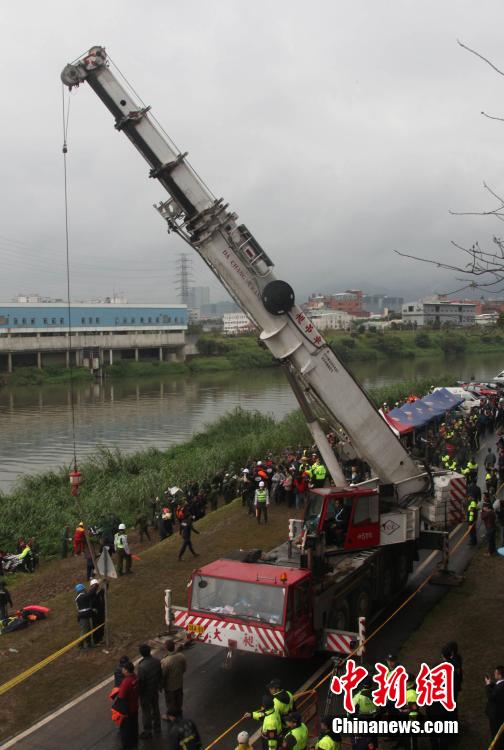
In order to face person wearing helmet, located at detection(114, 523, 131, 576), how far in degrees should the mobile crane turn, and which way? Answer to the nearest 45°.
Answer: approximately 90° to its right

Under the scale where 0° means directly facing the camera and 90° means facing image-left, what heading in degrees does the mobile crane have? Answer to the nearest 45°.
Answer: approximately 45°

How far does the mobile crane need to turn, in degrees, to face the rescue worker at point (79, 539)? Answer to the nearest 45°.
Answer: approximately 90° to its right

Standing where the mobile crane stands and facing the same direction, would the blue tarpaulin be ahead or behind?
behind

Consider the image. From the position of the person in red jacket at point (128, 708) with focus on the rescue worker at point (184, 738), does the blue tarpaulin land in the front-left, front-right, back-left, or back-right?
back-left

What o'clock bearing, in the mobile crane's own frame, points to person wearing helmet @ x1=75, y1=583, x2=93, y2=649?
The person wearing helmet is roughly at 1 o'clock from the mobile crane.

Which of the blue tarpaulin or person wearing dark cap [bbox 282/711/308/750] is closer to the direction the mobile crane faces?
the person wearing dark cap

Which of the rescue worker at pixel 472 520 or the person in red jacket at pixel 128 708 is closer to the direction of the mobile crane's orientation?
the person in red jacket

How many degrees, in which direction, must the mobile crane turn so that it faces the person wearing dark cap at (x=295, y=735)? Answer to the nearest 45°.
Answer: approximately 45° to its left

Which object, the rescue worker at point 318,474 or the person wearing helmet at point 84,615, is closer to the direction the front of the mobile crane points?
the person wearing helmet

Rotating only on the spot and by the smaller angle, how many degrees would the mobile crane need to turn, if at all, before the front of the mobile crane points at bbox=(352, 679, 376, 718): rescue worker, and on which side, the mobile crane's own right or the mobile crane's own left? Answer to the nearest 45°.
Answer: approximately 45° to the mobile crane's own left

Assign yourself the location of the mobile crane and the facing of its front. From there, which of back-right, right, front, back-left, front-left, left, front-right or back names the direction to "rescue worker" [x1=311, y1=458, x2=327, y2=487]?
back-right
